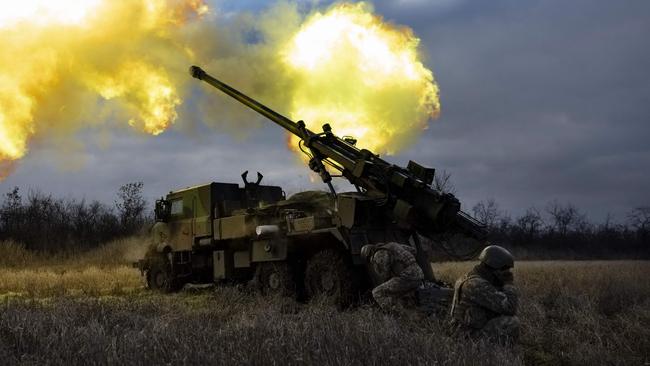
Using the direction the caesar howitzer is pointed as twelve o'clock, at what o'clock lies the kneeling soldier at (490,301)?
The kneeling soldier is roughly at 7 o'clock from the caesar howitzer.

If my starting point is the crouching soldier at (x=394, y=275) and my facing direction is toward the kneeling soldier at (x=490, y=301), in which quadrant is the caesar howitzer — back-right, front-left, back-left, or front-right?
back-left

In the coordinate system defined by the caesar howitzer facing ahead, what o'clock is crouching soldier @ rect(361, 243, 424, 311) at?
The crouching soldier is roughly at 7 o'clock from the caesar howitzer.

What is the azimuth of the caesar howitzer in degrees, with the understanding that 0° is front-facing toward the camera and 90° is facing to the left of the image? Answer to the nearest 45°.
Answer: approximately 135°

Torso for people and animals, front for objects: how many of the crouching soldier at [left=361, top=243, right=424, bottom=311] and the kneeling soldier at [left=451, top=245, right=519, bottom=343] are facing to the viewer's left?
1
